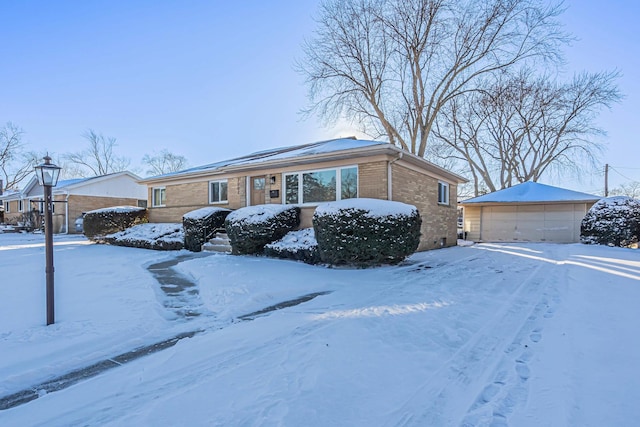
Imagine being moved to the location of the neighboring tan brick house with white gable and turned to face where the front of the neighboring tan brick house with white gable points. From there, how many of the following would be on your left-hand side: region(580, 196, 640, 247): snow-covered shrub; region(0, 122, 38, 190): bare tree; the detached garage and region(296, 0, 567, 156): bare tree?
3

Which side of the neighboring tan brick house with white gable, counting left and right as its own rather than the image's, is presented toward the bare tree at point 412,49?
left

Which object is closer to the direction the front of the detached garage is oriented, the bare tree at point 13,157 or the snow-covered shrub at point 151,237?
the snow-covered shrub

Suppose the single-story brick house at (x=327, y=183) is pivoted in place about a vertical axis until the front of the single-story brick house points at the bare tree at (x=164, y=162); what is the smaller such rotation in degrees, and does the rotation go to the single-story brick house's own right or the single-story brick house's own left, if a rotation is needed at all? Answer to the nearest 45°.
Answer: approximately 90° to the single-story brick house's own right

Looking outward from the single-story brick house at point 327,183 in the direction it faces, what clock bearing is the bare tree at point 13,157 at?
The bare tree is roughly at 3 o'clock from the single-story brick house.

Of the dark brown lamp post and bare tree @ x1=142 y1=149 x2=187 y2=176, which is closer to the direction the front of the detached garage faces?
the dark brown lamp post

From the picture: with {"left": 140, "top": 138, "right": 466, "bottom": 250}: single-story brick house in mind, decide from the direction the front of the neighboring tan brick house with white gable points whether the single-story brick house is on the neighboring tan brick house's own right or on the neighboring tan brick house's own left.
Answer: on the neighboring tan brick house's own left

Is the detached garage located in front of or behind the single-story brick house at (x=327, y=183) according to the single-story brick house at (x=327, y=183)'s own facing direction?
behind

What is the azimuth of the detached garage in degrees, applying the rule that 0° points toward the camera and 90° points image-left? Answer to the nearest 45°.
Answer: approximately 0°

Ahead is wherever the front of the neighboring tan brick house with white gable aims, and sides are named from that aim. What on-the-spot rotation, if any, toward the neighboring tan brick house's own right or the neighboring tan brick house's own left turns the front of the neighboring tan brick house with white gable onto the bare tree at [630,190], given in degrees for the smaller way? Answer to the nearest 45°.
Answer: approximately 135° to the neighboring tan brick house's own left

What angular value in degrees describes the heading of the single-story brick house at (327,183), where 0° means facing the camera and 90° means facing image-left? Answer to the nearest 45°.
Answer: approximately 45°

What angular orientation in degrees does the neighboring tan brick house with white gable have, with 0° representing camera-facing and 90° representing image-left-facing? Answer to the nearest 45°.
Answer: approximately 45°

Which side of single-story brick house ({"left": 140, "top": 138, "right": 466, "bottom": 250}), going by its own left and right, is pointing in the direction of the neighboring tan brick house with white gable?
right

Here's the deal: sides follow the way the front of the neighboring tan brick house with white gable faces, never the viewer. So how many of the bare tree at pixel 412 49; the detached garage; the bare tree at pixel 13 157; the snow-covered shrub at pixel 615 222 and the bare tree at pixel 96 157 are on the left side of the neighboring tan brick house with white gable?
3
